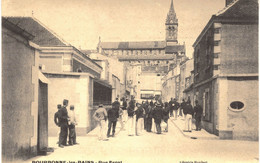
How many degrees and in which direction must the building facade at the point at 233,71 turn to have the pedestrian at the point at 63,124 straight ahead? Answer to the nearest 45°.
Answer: approximately 45° to its left

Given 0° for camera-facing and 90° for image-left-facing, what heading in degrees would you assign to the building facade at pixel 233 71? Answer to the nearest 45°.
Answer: approximately 90°
